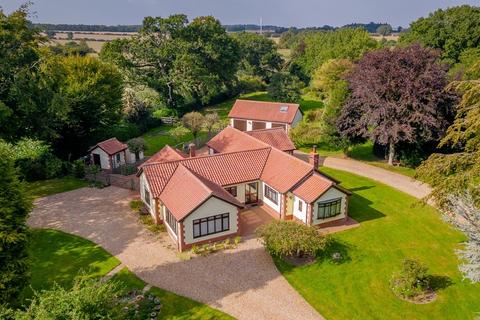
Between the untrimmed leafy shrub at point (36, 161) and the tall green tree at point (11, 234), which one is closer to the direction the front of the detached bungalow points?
the tall green tree

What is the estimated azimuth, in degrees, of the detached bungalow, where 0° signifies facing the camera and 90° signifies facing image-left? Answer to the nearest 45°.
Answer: approximately 315°

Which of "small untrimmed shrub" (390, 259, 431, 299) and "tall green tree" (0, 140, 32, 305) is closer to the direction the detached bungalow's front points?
the small untrimmed shrub

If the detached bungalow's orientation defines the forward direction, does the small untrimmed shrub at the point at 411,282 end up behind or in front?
in front

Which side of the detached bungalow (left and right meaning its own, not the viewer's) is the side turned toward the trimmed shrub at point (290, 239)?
front

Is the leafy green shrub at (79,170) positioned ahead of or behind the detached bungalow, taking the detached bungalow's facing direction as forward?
behind

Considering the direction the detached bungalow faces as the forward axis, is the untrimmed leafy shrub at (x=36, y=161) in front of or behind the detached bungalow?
behind

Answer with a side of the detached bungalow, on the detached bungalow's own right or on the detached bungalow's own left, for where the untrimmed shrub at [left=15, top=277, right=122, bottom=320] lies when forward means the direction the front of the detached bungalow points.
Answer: on the detached bungalow's own right

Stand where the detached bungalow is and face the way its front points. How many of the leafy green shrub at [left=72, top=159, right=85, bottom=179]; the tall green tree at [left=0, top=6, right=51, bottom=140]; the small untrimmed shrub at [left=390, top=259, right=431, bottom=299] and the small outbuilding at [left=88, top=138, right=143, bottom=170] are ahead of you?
1

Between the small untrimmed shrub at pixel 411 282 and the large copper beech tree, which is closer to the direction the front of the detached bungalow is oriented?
the small untrimmed shrub

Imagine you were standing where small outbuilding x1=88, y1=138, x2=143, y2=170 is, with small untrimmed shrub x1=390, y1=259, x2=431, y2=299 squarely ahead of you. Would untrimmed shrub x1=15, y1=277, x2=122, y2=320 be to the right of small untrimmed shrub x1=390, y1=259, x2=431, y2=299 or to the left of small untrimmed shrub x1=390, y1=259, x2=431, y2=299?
right
